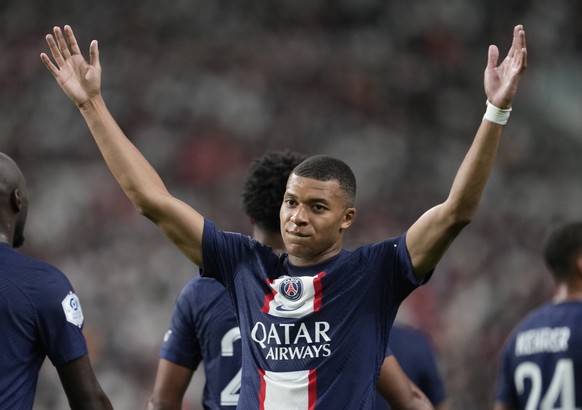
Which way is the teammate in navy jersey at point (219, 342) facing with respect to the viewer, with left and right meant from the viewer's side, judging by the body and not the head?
facing away from the viewer

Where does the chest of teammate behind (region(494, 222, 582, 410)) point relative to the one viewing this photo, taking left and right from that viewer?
facing away from the viewer and to the right of the viewer

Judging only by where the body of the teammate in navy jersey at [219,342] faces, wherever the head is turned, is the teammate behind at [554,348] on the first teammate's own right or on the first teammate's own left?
on the first teammate's own right

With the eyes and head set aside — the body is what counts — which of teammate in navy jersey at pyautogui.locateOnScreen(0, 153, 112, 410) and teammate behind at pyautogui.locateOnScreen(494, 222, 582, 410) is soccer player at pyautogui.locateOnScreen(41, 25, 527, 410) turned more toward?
the teammate in navy jersey

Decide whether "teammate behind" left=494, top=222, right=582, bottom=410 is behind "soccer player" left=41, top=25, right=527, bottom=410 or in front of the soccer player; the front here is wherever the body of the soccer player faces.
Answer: behind

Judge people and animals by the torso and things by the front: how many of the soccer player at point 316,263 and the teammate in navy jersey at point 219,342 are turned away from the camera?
1

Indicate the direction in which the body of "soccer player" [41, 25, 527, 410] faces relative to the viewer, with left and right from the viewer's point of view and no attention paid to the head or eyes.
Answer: facing the viewer and to the left of the viewer

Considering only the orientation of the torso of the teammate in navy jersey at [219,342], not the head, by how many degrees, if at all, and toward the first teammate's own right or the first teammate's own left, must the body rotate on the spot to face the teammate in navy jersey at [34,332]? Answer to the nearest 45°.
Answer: approximately 135° to the first teammate's own left

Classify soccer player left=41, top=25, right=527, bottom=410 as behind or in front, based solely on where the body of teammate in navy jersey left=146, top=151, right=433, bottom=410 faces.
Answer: behind

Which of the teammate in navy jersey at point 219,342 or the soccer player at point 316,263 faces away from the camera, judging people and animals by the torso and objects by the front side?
the teammate in navy jersey

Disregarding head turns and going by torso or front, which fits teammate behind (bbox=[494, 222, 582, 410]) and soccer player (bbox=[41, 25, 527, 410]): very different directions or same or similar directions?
very different directions
